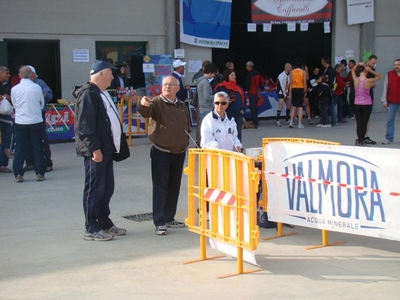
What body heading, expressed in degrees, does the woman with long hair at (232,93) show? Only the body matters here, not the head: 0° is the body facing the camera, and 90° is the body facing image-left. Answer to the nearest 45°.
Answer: approximately 315°

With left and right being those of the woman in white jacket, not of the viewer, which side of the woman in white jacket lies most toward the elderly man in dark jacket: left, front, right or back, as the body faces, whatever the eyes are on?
right

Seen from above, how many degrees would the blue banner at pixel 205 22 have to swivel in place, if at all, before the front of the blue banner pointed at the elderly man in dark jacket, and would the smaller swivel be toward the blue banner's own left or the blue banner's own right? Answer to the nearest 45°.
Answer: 0° — it already faces them

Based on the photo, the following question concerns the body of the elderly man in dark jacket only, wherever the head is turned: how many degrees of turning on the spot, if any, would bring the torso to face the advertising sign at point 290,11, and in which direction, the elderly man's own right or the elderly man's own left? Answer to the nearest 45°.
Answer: approximately 45° to the elderly man's own left

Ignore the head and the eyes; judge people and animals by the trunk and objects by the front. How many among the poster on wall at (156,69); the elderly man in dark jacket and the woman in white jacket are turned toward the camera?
2

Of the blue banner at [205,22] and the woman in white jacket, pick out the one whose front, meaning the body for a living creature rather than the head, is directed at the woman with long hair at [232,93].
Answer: the blue banner

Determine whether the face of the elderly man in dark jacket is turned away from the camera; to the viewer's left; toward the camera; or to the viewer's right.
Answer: to the viewer's right

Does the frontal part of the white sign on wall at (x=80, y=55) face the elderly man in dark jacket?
yes

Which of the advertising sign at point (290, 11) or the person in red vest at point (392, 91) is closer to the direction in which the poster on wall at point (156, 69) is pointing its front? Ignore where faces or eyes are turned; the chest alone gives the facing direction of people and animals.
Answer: the person in red vest

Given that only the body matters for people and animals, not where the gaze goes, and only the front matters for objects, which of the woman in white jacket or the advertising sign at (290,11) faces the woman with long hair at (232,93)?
the advertising sign

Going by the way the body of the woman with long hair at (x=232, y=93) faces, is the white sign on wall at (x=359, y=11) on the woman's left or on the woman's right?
on the woman's left

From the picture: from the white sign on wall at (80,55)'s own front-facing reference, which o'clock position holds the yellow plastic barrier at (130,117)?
The yellow plastic barrier is roughly at 11 o'clock from the white sign on wall.

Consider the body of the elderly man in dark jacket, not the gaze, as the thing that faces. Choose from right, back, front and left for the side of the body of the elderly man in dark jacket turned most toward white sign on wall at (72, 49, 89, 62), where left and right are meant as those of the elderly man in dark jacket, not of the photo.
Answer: left

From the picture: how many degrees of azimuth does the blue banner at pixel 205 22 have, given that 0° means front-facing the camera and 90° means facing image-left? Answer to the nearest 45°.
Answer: approximately 0°

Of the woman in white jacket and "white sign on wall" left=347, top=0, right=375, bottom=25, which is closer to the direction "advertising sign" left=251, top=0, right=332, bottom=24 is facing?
the woman in white jacket
